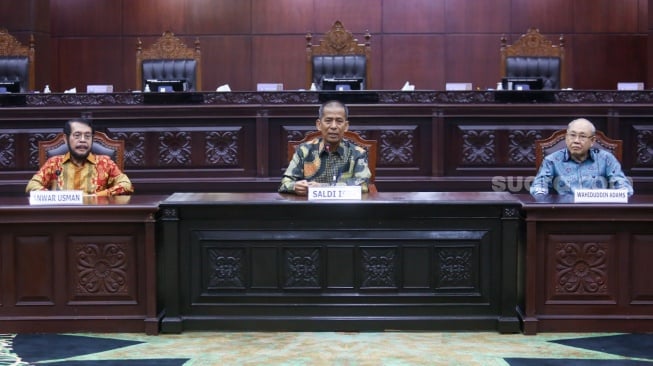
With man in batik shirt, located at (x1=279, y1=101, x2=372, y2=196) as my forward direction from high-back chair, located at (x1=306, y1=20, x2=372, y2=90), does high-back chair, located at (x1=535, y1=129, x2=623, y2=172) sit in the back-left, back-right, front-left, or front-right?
front-left

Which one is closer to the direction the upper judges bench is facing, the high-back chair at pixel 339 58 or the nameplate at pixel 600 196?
the nameplate

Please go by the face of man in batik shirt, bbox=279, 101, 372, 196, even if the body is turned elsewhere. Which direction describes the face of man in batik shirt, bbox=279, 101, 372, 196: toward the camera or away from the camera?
toward the camera

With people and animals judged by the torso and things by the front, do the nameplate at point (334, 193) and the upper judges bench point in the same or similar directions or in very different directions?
same or similar directions

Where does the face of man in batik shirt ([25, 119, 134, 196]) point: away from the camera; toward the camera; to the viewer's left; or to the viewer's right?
toward the camera

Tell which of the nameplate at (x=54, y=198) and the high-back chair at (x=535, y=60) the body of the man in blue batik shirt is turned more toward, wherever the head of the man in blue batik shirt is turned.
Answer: the nameplate

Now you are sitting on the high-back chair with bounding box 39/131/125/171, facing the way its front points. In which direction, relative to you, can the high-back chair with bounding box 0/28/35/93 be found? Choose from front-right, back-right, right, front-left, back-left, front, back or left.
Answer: back

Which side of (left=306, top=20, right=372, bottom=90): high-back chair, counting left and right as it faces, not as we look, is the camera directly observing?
front

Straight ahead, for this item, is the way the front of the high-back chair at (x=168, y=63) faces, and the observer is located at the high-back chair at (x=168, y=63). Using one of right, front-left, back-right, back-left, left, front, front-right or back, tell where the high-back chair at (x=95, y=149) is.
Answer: front

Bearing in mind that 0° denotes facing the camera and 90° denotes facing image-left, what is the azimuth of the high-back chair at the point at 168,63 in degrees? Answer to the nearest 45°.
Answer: approximately 0°

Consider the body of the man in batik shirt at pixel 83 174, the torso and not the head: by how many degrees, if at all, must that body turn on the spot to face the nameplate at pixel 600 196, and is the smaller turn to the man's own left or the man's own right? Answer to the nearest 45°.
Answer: approximately 45° to the man's own left

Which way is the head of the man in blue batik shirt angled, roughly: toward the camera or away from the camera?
toward the camera

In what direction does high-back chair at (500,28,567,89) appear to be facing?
toward the camera

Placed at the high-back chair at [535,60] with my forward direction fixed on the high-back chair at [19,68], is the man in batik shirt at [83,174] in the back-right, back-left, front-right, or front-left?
front-left

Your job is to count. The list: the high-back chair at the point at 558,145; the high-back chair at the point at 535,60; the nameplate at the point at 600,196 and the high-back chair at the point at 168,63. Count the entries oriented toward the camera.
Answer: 4

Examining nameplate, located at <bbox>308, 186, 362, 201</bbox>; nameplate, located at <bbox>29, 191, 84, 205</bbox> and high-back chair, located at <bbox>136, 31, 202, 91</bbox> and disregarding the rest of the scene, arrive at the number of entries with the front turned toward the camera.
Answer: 3

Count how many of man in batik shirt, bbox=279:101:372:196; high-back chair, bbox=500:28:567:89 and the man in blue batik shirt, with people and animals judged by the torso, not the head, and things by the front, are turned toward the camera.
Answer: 3

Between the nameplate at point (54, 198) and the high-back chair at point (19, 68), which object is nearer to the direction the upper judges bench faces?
the nameplate

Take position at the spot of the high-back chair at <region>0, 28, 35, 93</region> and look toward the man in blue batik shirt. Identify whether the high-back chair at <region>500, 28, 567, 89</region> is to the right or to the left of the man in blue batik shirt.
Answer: left

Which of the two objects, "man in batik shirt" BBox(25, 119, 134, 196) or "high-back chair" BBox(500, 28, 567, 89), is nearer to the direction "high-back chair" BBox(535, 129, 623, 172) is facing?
the man in batik shirt
